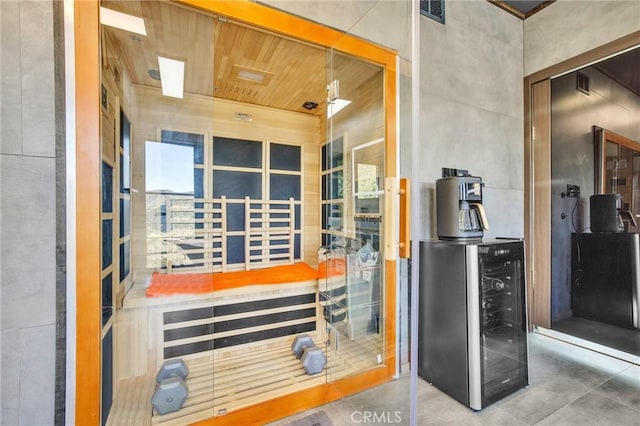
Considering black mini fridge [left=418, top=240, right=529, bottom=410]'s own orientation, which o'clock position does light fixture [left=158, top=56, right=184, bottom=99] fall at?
The light fixture is roughly at 4 o'clock from the black mini fridge.

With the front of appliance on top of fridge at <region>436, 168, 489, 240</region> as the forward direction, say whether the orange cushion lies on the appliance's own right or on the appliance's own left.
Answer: on the appliance's own right

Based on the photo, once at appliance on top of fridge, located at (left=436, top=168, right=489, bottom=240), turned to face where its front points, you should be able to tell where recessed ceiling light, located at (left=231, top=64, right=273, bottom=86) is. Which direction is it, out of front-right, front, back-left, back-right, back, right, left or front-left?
back-right

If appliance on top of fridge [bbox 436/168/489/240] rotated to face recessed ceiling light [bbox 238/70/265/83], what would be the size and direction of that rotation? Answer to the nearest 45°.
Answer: approximately 135° to its right

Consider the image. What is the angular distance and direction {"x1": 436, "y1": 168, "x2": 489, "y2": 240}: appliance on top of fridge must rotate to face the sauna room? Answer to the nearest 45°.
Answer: approximately 135° to its right

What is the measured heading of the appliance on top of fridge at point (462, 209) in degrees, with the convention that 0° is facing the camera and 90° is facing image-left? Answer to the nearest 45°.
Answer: approximately 315°

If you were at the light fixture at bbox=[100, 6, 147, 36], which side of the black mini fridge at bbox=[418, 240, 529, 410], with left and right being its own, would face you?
right

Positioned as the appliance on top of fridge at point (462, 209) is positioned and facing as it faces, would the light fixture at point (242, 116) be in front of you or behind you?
behind
